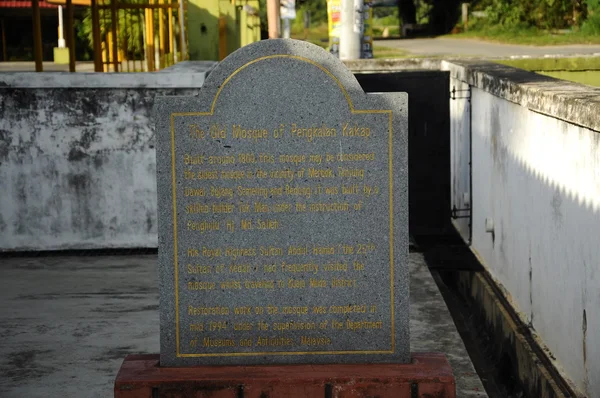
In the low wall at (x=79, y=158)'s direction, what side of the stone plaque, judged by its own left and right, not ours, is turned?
back

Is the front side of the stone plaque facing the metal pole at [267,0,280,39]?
no

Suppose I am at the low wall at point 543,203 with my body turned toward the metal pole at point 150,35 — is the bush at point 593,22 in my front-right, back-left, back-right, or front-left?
front-right

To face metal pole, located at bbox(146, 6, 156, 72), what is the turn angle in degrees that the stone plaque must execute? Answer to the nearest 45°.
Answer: approximately 180°

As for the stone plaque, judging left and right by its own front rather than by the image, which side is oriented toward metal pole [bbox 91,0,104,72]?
back

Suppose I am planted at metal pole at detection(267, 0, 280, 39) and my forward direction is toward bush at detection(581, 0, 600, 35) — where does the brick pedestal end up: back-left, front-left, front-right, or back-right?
back-right

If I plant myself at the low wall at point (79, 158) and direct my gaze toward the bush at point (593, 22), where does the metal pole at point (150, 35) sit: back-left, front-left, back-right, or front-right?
front-left

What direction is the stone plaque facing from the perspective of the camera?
toward the camera

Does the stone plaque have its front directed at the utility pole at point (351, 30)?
no

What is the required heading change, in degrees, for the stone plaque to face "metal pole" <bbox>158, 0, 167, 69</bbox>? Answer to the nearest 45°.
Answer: approximately 180°

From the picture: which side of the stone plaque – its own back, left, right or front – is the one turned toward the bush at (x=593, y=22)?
back

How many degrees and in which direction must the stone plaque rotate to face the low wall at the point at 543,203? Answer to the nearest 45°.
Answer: approximately 135° to its left
